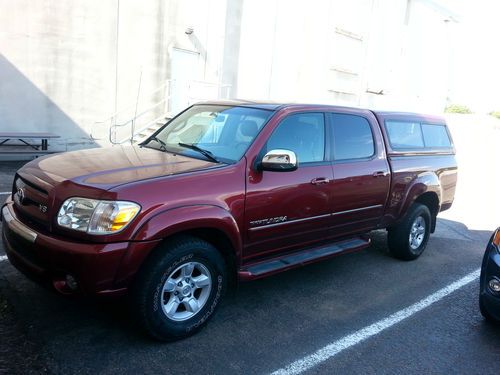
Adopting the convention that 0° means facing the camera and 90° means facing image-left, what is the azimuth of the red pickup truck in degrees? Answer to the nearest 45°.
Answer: approximately 45°

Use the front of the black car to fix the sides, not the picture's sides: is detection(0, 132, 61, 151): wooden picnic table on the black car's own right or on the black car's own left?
on the black car's own right

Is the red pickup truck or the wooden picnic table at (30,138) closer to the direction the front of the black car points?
the red pickup truck

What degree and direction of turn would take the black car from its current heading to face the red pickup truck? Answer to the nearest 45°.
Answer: approximately 90° to its right

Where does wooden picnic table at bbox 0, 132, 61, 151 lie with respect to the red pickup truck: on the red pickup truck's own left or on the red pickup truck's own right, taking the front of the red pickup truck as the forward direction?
on the red pickup truck's own right
